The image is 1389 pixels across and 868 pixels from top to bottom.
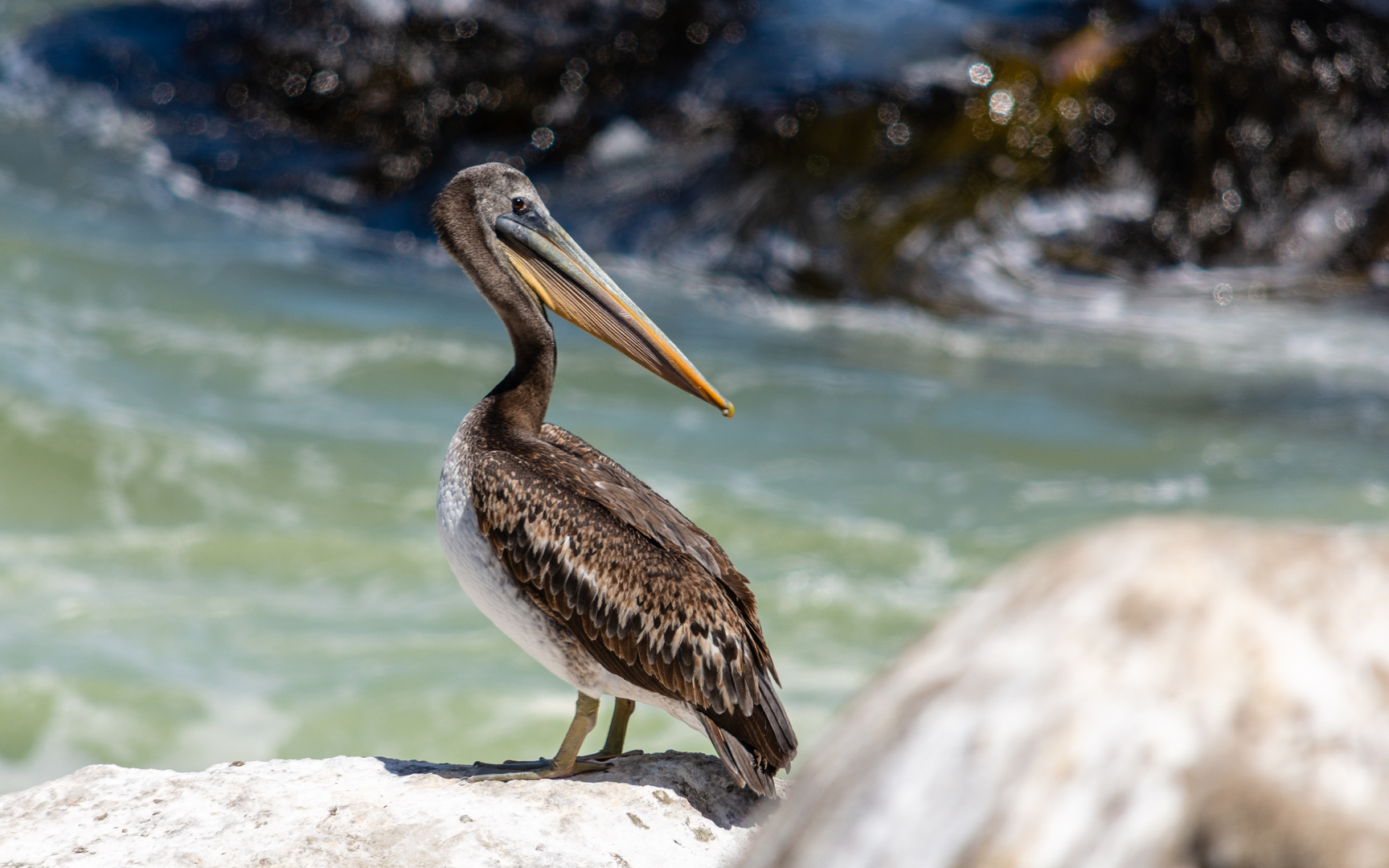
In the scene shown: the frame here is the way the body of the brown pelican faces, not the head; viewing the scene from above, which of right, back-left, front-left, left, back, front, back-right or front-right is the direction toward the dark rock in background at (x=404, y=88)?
right

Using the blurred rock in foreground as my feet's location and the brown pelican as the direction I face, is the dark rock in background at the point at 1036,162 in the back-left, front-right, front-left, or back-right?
front-right

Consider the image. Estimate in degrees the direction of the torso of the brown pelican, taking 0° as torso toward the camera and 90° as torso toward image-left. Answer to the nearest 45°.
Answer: approximately 90°

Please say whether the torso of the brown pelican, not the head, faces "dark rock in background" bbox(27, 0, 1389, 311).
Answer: no

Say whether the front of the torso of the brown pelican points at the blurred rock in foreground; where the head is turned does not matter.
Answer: no
